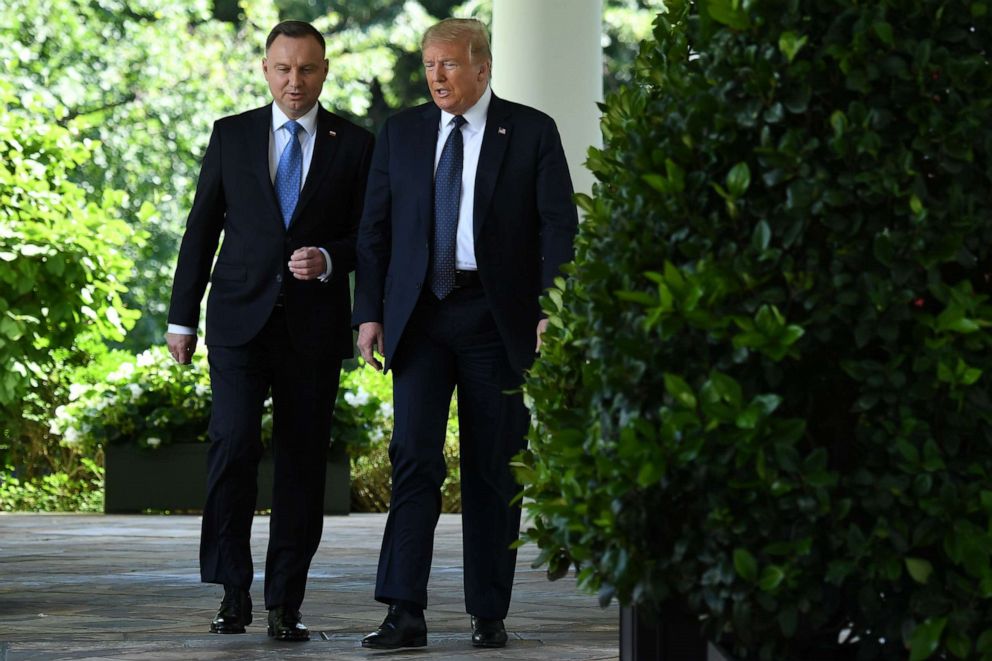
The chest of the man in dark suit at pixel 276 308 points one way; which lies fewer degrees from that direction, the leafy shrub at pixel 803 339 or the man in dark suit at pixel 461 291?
the leafy shrub

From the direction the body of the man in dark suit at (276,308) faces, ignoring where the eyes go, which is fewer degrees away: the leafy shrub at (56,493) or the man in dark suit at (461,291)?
the man in dark suit

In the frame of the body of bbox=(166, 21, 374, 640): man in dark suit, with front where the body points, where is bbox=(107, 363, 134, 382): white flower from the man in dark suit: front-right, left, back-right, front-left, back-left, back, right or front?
back

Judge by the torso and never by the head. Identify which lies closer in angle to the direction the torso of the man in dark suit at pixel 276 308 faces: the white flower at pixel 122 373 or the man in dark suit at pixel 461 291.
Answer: the man in dark suit

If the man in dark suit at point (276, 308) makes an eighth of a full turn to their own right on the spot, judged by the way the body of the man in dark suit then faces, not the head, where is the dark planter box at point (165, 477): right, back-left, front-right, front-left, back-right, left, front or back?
back-right

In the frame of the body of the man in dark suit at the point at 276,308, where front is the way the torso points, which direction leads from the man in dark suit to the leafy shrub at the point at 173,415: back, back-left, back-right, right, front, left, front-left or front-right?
back

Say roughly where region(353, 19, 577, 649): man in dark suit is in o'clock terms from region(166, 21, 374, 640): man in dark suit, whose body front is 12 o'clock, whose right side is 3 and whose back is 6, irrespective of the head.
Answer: region(353, 19, 577, 649): man in dark suit is roughly at 10 o'clock from region(166, 21, 374, 640): man in dark suit.

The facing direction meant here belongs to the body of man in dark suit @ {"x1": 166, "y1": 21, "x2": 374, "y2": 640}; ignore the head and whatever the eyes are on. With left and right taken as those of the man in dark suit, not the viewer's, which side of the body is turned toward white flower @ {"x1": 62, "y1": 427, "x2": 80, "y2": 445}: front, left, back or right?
back

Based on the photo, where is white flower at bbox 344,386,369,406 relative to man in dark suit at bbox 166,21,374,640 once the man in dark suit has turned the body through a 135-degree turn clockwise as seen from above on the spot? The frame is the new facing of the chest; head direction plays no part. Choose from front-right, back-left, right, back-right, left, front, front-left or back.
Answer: front-right

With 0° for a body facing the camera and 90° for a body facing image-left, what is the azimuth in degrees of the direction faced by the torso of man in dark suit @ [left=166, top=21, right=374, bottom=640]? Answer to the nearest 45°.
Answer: approximately 0°
